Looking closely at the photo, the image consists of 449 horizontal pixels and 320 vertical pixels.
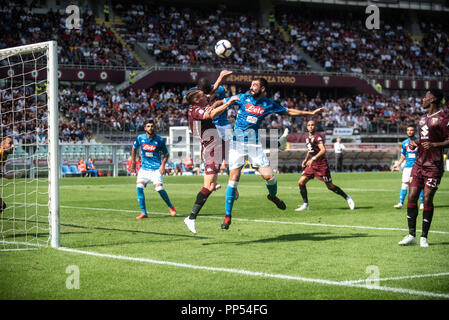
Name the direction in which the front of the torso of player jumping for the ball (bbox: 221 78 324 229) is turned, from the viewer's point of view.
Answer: toward the camera

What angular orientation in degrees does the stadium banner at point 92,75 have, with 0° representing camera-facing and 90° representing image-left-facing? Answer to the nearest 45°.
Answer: approximately 0°

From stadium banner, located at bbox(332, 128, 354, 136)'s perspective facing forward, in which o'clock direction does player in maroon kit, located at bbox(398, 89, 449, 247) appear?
The player in maroon kit is roughly at 12 o'clock from the stadium banner.

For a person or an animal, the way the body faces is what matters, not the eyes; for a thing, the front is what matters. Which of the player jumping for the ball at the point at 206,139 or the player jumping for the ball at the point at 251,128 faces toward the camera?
the player jumping for the ball at the point at 251,128

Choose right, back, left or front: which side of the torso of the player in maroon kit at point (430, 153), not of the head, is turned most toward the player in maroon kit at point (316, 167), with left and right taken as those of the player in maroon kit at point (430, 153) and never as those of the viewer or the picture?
right

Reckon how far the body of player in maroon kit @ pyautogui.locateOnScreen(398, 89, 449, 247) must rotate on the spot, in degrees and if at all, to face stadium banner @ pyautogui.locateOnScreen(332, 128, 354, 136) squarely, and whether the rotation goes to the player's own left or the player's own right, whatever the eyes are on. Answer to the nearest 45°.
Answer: approximately 135° to the player's own right

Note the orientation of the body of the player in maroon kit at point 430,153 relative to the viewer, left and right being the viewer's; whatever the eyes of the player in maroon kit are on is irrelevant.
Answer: facing the viewer and to the left of the viewer

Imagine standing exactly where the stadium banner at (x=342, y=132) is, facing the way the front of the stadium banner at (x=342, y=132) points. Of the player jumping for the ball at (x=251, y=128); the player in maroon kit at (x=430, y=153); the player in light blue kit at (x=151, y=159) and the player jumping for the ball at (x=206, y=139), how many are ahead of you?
4

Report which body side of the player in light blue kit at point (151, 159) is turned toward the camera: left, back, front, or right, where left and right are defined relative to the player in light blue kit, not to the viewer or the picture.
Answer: front

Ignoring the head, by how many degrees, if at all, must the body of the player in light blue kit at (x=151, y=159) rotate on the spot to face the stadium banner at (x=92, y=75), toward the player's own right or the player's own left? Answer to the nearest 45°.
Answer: approximately 180°

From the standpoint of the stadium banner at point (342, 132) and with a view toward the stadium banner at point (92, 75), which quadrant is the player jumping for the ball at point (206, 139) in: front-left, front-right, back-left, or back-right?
front-left

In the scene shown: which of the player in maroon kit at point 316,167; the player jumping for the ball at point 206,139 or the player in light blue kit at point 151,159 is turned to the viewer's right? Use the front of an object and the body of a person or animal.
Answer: the player jumping for the ball

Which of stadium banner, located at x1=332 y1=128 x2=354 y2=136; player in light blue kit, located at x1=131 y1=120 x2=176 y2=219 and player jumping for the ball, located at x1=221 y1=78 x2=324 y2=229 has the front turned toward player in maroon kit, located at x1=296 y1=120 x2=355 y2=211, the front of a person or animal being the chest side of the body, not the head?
the stadium banner

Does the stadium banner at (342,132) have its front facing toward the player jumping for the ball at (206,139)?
yes

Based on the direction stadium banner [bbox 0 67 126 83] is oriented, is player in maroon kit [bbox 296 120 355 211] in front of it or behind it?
in front
